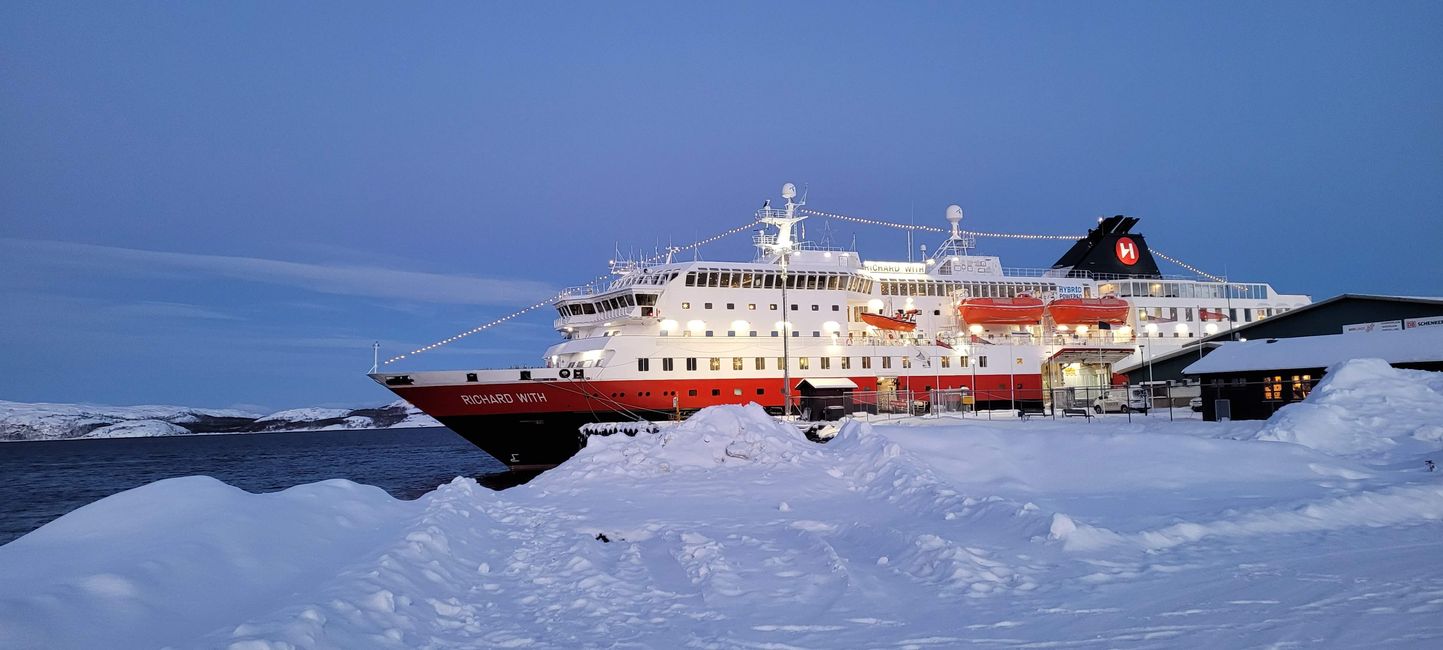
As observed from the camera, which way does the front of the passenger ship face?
facing the viewer and to the left of the viewer

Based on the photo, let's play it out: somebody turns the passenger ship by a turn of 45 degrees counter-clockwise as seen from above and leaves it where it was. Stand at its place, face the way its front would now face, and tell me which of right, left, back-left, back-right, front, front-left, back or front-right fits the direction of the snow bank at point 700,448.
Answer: front

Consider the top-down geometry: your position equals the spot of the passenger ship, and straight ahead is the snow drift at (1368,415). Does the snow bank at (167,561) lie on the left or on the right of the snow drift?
right

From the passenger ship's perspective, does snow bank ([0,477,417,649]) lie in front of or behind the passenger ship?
in front

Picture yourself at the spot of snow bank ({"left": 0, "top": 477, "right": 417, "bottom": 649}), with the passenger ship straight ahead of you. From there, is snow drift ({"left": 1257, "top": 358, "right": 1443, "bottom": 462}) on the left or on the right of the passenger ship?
right

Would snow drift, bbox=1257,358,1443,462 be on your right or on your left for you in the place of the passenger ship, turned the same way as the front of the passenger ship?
on your left
